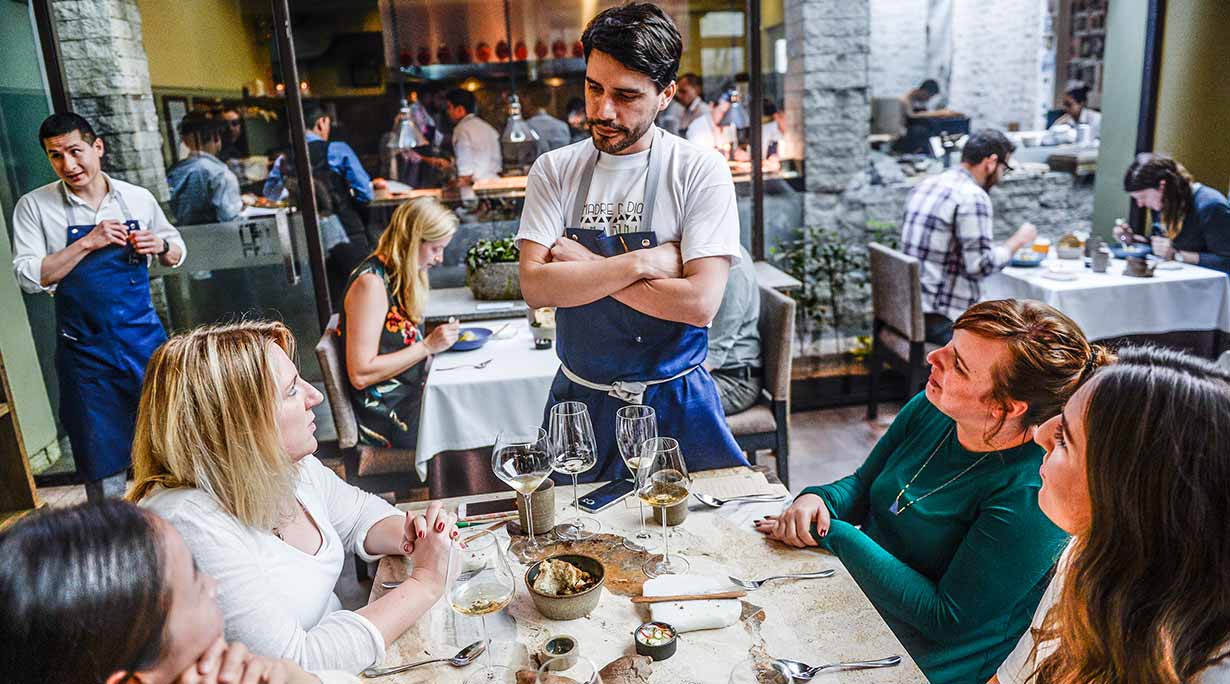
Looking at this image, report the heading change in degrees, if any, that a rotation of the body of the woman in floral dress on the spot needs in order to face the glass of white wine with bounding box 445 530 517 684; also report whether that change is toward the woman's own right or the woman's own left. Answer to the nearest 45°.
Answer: approximately 90° to the woman's own right

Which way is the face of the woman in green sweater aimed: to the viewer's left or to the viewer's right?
to the viewer's left

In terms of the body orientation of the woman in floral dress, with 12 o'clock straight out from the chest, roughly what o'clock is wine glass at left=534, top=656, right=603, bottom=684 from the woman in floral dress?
The wine glass is roughly at 3 o'clock from the woman in floral dress.

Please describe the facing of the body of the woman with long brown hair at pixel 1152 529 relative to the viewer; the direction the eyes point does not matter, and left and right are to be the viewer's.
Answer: facing to the left of the viewer

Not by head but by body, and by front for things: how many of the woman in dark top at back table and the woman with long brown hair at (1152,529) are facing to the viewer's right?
0

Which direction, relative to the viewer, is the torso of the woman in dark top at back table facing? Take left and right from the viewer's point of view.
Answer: facing to the left of the viewer

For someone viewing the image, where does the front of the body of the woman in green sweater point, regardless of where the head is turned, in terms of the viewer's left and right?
facing the viewer and to the left of the viewer

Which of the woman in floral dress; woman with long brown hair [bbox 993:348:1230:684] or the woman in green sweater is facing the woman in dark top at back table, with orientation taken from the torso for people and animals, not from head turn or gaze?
the woman in floral dress

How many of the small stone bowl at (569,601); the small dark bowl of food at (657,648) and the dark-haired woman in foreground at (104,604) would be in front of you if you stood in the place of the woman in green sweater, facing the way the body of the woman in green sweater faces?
3

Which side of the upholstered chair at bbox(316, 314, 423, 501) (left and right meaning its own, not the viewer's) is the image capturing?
right

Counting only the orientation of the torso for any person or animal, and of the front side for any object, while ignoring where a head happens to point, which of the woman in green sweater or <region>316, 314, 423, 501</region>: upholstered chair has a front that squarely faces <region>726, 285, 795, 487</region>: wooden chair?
<region>316, 314, 423, 501</region>: upholstered chair

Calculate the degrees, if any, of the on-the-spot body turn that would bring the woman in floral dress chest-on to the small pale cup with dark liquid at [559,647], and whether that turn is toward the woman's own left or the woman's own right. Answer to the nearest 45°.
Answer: approximately 90° to the woman's own right

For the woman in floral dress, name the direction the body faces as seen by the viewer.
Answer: to the viewer's right

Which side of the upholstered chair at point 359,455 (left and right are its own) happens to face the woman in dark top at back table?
front

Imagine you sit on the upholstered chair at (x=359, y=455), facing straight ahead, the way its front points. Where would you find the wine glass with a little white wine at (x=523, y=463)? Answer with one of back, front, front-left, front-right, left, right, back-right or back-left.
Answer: right

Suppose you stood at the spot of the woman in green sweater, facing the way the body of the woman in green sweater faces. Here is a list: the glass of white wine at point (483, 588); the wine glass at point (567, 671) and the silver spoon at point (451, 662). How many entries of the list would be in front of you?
3

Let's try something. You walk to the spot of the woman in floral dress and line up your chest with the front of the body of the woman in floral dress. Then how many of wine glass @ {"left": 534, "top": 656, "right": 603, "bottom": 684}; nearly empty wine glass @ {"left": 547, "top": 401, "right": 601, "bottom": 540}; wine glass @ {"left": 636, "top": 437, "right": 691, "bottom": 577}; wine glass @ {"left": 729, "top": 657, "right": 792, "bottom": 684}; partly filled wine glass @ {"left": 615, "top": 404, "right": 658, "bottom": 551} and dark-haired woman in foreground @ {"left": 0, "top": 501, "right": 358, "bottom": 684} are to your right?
6
